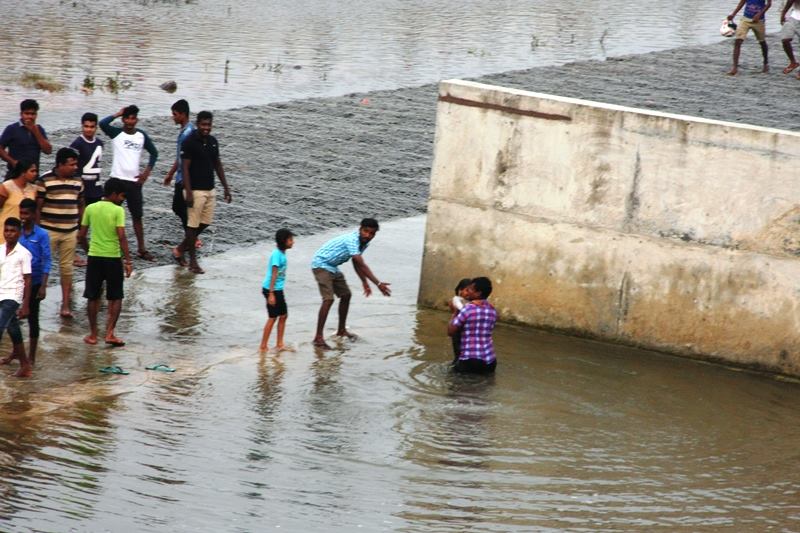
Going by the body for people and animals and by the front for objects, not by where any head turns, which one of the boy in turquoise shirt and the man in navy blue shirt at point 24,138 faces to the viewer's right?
the boy in turquoise shirt

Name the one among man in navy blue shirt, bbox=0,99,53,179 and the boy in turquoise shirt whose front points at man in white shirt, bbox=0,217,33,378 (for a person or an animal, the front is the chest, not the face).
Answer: the man in navy blue shirt

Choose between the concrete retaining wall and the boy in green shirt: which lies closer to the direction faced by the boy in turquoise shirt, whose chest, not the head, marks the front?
the concrete retaining wall

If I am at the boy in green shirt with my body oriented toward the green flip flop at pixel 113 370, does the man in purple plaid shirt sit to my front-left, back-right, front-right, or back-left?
front-left

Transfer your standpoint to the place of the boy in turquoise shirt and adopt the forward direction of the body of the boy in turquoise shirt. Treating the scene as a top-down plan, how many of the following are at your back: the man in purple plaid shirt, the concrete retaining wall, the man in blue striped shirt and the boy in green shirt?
1

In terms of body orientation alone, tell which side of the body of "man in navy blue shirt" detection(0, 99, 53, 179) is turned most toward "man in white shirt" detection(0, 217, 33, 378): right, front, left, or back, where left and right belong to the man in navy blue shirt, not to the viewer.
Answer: front

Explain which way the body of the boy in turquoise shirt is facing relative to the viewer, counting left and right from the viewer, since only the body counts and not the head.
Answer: facing to the right of the viewer

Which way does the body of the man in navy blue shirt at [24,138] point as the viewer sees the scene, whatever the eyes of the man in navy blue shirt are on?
toward the camera

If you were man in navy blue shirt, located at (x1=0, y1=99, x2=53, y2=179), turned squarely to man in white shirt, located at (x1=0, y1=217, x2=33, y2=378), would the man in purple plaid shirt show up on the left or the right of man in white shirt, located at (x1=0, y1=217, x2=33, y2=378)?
left

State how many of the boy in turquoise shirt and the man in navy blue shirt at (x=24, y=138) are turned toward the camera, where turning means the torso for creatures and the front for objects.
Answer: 1

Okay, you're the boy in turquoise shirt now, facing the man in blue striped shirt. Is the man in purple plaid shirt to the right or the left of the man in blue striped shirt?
right

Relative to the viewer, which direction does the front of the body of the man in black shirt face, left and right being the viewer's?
facing the viewer and to the right of the viewer

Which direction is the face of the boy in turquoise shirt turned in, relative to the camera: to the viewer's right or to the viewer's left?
to the viewer's right

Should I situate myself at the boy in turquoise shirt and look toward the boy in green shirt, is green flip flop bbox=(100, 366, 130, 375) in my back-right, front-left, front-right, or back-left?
front-left

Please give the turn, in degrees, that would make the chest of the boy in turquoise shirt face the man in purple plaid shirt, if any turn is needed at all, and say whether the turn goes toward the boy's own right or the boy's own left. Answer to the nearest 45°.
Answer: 0° — they already face them
